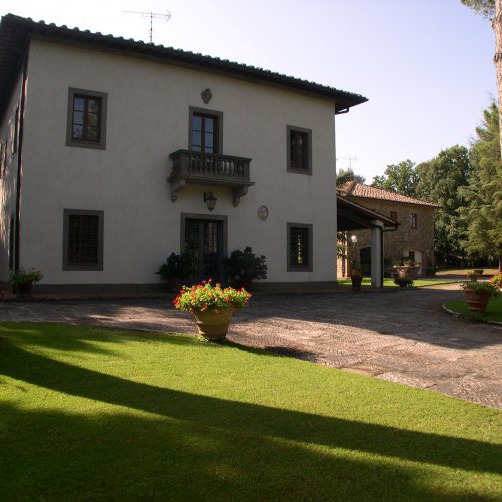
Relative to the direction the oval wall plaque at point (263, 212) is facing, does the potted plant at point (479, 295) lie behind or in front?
in front

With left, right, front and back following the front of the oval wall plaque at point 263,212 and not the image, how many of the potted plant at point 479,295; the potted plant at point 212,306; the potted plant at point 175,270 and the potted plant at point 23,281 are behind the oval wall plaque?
0

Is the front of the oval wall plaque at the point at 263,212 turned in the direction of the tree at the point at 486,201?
no

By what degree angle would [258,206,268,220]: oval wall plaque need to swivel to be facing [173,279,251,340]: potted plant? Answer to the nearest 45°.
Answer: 0° — it already faces it

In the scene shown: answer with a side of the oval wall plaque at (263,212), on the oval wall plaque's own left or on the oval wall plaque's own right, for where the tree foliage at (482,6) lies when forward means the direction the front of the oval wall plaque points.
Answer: on the oval wall plaque's own left

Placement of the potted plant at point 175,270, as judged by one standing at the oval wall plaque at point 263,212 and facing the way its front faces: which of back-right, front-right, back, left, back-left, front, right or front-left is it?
front-right

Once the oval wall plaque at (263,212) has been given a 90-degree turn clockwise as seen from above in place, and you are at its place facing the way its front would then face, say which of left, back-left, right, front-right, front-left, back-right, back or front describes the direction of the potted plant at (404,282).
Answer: back-right

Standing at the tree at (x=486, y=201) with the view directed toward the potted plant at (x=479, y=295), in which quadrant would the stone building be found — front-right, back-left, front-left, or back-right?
front-right

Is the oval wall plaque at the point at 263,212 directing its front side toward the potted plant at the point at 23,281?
no

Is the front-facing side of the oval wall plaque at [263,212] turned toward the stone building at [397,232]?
no

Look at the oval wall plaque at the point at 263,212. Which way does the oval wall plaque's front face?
toward the camera
